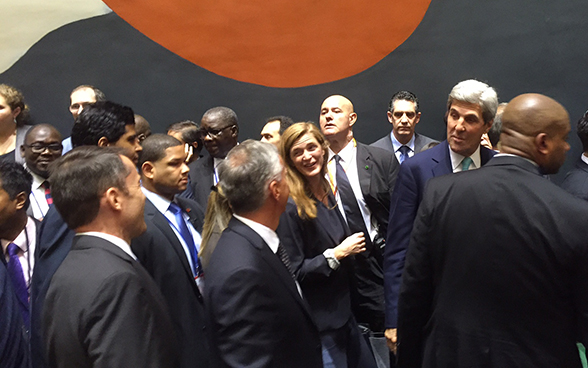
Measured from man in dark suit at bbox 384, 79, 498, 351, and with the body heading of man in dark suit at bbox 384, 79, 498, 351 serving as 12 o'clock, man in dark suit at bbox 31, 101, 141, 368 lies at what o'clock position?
man in dark suit at bbox 31, 101, 141, 368 is roughly at 2 o'clock from man in dark suit at bbox 384, 79, 498, 351.

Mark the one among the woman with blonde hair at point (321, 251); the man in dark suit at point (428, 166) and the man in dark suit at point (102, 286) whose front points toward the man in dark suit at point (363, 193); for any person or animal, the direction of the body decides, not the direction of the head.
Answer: the man in dark suit at point (102, 286)

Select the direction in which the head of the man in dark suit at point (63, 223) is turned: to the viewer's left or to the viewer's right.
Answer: to the viewer's right

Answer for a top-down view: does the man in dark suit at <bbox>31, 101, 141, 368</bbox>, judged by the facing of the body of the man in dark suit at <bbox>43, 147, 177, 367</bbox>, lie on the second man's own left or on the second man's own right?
on the second man's own left

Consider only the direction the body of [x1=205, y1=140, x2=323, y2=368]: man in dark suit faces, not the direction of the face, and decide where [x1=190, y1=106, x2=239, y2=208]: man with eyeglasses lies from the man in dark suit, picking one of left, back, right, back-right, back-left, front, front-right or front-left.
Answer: left

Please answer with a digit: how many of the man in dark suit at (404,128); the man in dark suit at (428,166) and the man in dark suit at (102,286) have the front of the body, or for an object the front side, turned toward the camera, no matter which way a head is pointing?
2

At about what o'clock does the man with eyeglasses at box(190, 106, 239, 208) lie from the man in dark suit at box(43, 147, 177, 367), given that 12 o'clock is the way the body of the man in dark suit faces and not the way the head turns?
The man with eyeglasses is roughly at 11 o'clock from the man in dark suit.

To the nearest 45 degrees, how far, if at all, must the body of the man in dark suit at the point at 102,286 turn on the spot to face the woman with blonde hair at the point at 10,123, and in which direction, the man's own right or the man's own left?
approximately 45° to the man's own left

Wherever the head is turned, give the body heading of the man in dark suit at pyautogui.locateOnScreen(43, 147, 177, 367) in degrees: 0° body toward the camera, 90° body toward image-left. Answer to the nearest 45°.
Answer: approximately 225°

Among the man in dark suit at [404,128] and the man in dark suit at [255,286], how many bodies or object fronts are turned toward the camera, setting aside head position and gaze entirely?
1

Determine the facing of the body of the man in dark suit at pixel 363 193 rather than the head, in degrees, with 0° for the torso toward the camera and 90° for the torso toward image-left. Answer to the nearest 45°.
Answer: approximately 45°
